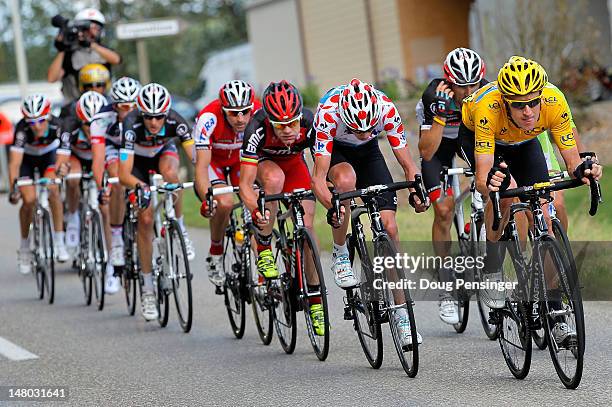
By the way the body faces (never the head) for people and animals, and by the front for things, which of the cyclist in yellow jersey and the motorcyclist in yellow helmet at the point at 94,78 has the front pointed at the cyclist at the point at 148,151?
the motorcyclist in yellow helmet at the point at 94,78

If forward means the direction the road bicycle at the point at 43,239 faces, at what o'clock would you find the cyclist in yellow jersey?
The cyclist in yellow jersey is roughly at 11 o'clock from the road bicycle.

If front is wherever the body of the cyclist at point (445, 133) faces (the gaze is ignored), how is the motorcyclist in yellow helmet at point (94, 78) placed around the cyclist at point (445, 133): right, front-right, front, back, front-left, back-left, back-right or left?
back

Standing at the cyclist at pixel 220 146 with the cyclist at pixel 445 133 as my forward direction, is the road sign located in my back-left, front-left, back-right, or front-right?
back-left
